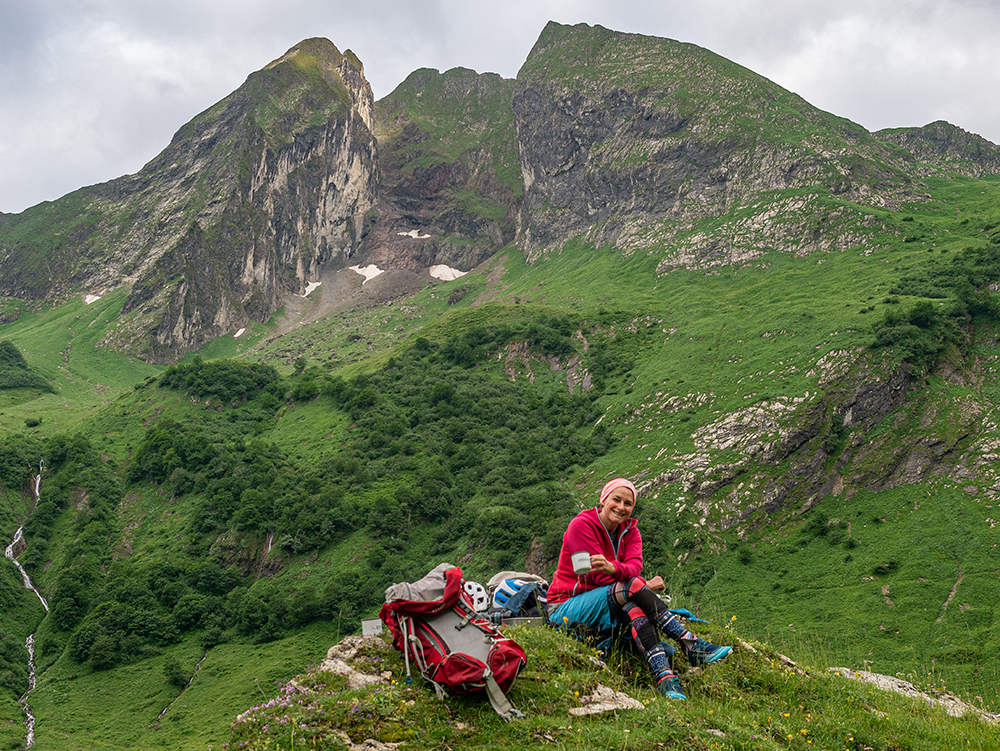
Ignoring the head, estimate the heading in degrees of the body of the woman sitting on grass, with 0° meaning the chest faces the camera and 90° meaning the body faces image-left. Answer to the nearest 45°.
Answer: approximately 315°

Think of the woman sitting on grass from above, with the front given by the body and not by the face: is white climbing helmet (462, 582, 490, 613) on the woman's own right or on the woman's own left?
on the woman's own right

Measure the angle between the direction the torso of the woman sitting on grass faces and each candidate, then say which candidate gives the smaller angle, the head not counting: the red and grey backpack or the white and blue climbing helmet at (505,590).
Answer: the red and grey backpack

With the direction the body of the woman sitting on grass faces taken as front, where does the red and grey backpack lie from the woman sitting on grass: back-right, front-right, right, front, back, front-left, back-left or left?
right

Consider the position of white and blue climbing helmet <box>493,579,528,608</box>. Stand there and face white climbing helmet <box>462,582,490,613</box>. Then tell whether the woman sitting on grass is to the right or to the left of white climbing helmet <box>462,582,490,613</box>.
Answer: left
